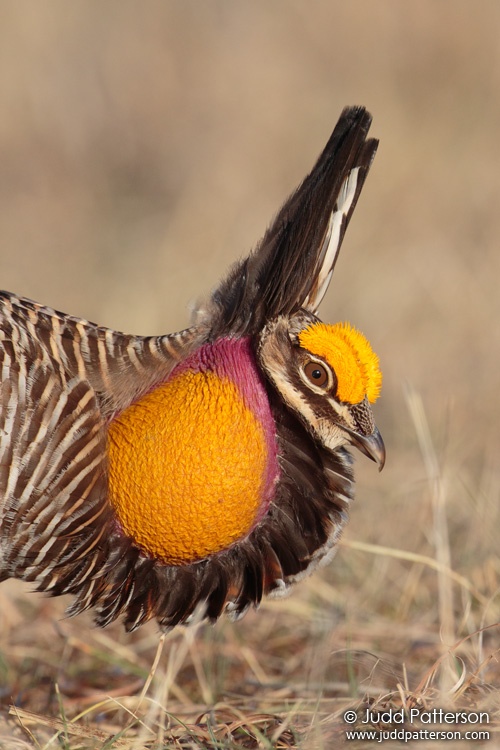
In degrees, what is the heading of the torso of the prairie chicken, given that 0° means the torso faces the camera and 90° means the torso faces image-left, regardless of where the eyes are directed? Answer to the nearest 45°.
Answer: approximately 270°
